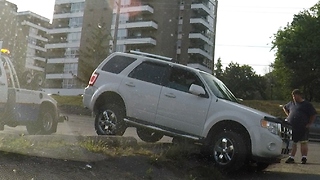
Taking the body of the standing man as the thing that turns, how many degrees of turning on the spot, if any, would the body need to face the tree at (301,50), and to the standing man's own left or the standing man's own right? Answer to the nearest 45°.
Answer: approximately 135° to the standing man's own right

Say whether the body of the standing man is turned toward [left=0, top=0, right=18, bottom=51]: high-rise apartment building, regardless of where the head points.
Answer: no

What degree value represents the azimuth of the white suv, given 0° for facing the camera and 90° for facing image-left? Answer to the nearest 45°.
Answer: approximately 315°

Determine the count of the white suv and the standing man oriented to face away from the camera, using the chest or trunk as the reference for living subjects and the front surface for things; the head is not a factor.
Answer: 0

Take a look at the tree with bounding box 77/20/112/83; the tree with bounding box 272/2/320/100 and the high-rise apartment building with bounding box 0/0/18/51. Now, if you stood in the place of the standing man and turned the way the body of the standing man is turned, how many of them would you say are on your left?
0

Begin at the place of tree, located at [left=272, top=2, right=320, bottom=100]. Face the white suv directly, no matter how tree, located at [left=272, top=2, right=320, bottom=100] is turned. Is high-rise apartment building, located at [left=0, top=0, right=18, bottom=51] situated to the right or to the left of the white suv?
right

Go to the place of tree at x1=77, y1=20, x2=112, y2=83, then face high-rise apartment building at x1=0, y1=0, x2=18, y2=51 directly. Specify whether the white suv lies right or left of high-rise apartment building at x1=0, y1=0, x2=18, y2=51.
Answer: left

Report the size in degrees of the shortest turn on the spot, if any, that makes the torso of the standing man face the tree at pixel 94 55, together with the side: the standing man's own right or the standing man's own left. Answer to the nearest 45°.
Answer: approximately 90° to the standing man's own right

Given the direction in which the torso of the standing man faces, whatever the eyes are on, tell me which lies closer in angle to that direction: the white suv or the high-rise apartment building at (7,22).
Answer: the white suv

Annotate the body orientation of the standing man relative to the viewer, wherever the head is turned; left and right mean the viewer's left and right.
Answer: facing the viewer and to the left of the viewer

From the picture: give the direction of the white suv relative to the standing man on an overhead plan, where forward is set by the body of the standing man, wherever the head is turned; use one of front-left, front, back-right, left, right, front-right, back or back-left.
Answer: front

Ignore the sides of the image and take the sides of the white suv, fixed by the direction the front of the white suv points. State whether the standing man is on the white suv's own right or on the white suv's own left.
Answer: on the white suv's own left
